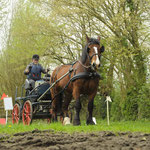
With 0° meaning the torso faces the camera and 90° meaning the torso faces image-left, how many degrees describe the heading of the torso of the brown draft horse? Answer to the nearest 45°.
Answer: approximately 315°

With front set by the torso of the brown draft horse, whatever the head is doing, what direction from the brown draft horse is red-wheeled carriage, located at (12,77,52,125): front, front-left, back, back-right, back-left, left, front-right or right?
back
